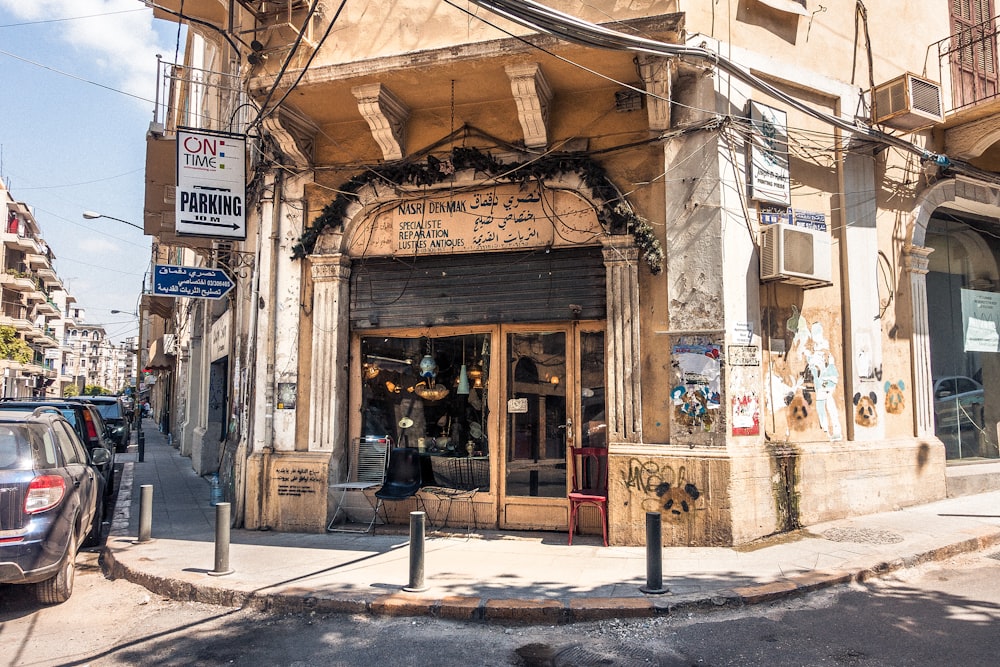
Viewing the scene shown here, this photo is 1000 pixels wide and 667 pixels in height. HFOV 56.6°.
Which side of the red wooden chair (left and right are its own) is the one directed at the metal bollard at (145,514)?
right

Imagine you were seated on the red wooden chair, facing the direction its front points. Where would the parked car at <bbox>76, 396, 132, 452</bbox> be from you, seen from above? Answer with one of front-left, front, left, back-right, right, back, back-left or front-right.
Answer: back-right

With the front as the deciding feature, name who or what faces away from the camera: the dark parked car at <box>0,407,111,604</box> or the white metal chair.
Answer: the dark parked car

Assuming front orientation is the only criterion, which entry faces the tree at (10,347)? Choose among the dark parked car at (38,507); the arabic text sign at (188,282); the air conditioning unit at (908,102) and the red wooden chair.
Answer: the dark parked car

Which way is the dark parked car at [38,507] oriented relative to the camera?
away from the camera

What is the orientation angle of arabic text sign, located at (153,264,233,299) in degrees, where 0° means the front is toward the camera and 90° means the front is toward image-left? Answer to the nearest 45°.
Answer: approximately 0°

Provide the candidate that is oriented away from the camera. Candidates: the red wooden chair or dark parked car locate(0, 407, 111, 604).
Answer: the dark parked car

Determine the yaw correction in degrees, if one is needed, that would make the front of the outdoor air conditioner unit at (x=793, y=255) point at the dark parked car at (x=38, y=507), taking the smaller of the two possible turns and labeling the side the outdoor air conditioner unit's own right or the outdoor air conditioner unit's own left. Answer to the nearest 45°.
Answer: approximately 90° to the outdoor air conditioner unit's own right

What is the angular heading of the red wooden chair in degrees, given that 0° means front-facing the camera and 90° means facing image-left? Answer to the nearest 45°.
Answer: approximately 0°

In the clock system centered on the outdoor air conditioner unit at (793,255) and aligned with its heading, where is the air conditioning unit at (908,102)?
The air conditioning unit is roughly at 9 o'clock from the outdoor air conditioner unit.

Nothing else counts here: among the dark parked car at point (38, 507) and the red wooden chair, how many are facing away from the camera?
1
